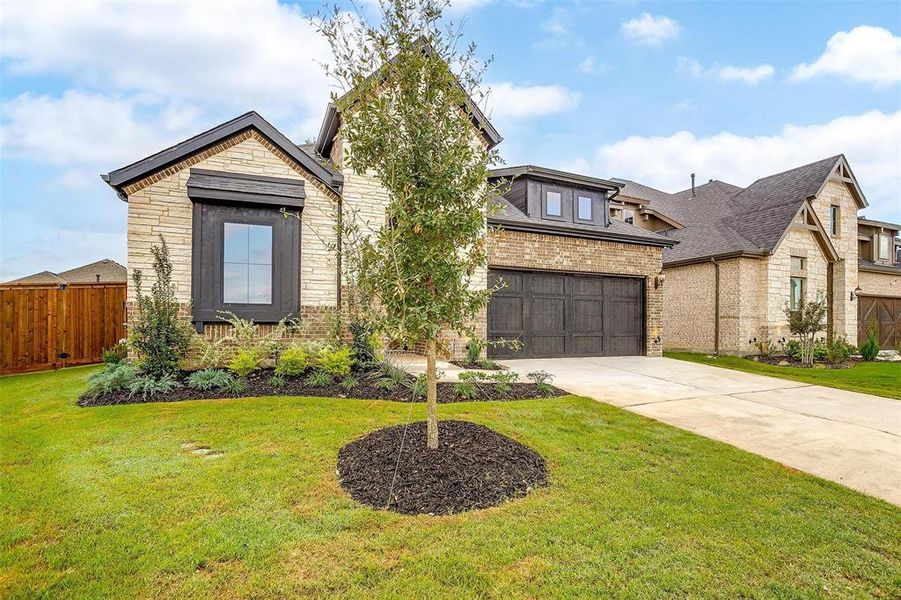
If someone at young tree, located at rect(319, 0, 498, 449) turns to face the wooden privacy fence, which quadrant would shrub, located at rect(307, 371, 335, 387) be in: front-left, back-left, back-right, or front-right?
front-right

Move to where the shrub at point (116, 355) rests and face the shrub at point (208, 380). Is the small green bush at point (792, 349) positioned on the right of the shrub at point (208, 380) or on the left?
left

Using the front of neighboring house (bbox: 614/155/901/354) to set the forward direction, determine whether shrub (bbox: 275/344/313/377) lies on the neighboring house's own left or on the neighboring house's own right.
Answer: on the neighboring house's own right

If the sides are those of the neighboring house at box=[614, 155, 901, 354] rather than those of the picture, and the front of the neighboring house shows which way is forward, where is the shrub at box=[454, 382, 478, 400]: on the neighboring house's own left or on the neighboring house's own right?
on the neighboring house's own right

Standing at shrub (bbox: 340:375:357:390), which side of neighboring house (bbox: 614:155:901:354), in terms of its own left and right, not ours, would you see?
right

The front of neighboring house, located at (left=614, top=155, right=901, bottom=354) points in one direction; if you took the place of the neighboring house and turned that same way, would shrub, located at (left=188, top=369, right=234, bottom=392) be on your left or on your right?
on your right

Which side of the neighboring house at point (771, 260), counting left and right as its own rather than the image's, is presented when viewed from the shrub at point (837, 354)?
front

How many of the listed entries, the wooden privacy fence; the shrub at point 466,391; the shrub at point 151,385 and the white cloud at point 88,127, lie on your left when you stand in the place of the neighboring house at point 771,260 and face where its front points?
0

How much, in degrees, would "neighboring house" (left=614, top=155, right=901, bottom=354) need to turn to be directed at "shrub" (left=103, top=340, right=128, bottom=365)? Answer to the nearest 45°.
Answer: approximately 90° to its right

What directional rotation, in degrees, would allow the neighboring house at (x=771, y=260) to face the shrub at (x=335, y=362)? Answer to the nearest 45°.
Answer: approximately 45° to its right
